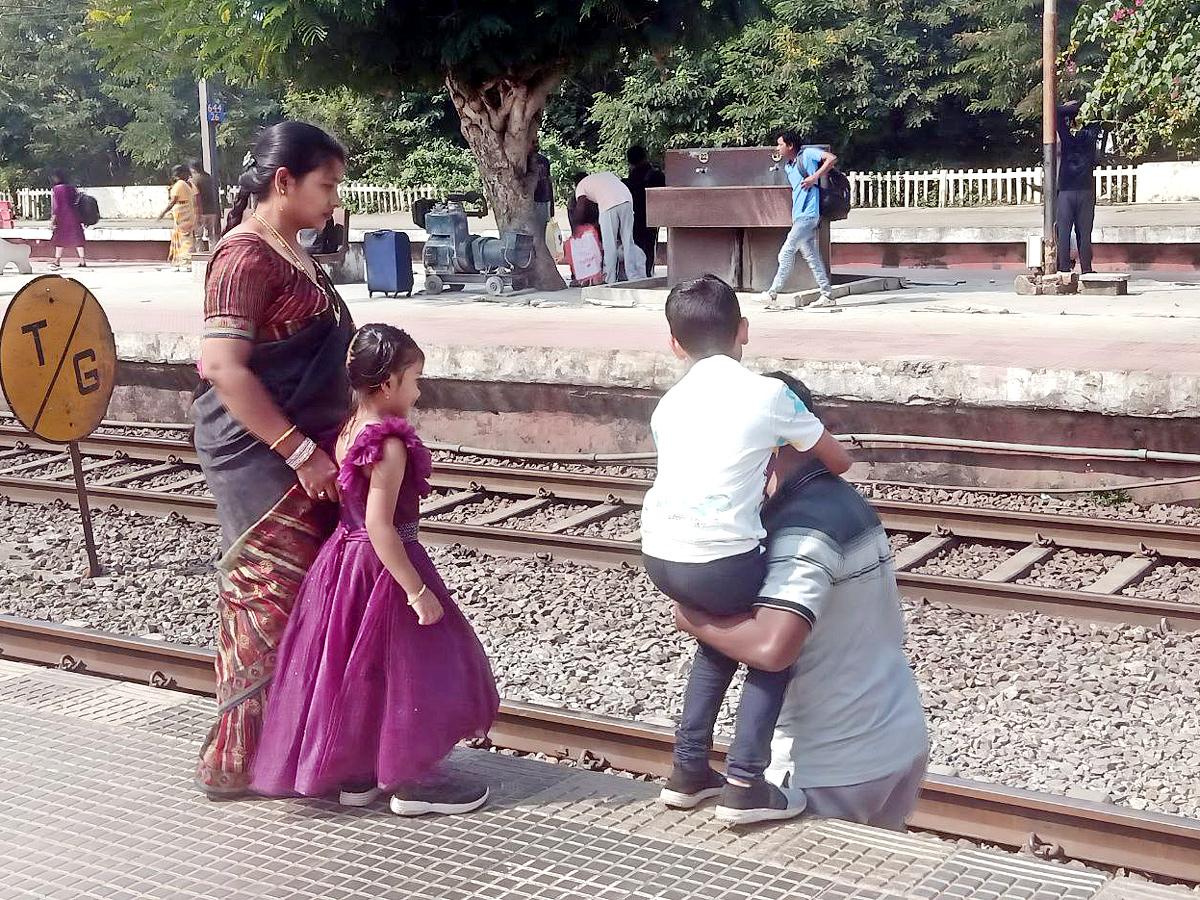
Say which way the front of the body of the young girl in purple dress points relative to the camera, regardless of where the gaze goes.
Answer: to the viewer's right

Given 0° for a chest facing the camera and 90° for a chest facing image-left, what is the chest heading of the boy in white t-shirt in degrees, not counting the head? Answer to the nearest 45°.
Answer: approximately 225°

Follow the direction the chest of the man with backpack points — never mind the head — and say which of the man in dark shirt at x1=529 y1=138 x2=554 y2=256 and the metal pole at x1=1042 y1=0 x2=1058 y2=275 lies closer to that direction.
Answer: the man in dark shirt

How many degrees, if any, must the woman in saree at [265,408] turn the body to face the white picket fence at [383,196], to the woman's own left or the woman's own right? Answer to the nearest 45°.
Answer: approximately 90° to the woman's own left

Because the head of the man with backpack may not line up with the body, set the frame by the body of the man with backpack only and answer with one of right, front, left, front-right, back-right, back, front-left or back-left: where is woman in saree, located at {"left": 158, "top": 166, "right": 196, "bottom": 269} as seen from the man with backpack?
front-right

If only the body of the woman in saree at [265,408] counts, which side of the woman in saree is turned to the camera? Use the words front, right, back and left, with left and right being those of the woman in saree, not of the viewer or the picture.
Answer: right

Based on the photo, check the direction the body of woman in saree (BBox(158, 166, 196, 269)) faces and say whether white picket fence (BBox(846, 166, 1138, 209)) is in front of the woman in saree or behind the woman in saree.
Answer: behind

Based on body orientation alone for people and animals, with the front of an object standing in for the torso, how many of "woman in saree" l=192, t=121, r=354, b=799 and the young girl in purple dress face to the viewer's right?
2

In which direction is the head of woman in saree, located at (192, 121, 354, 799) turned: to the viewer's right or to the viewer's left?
to the viewer's right

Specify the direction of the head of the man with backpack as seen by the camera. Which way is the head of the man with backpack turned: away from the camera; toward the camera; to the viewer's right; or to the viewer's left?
to the viewer's left

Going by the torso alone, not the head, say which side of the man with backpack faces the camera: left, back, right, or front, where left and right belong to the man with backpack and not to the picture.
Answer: left

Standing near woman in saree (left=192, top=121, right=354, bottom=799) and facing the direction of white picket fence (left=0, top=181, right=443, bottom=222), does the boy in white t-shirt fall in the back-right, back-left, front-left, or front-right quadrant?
back-right

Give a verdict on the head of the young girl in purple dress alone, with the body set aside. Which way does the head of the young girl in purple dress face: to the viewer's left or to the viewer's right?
to the viewer's right

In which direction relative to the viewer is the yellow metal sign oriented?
toward the camera
